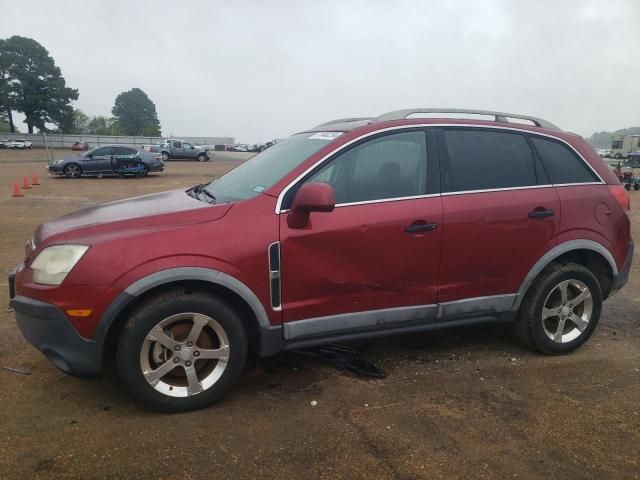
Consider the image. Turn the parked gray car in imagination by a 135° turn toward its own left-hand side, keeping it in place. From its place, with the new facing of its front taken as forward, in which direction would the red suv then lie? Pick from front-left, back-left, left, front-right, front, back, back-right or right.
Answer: front-right

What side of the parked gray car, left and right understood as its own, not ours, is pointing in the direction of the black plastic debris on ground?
left

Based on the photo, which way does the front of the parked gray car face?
to the viewer's left
